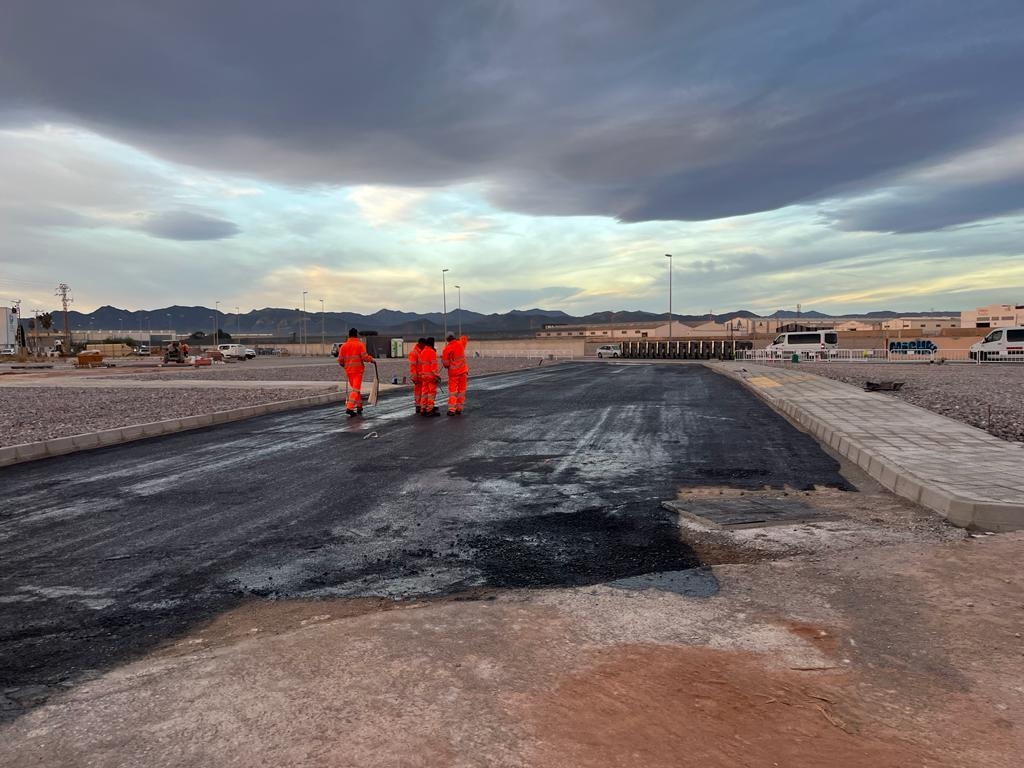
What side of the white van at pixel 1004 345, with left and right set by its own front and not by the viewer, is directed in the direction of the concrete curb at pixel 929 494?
left

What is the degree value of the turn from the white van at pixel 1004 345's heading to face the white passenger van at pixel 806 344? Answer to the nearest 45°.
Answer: approximately 45° to its right

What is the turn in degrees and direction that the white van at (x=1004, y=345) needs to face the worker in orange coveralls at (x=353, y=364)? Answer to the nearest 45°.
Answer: approximately 90° to its left

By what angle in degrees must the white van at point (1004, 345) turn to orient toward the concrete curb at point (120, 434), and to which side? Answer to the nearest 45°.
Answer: approximately 90° to its left

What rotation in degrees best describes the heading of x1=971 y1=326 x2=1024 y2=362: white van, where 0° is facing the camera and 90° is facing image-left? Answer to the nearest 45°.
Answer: approximately 90°

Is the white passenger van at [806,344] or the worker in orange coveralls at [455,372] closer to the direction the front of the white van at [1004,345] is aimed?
the white passenger van

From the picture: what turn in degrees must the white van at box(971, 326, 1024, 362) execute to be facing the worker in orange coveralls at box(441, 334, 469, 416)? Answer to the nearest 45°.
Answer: approximately 90° to its left

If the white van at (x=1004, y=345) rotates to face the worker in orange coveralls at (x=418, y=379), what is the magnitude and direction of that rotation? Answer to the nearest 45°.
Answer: approximately 90° to its left
